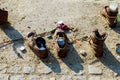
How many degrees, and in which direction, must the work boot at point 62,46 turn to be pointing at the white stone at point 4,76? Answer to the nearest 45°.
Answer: approximately 45° to its right

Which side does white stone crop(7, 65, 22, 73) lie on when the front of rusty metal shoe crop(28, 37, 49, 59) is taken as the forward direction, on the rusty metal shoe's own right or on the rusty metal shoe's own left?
on the rusty metal shoe's own right

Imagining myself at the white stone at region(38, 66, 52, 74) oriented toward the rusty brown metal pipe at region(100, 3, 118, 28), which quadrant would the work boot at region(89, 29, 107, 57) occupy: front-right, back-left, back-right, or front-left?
front-right

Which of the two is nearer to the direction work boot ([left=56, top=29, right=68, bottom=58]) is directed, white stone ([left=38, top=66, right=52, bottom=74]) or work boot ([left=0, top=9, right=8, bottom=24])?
the white stone

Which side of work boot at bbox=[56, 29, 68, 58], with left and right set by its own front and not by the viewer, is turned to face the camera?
front

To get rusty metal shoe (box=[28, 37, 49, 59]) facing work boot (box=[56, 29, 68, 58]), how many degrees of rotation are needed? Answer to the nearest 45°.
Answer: approximately 45° to its left
